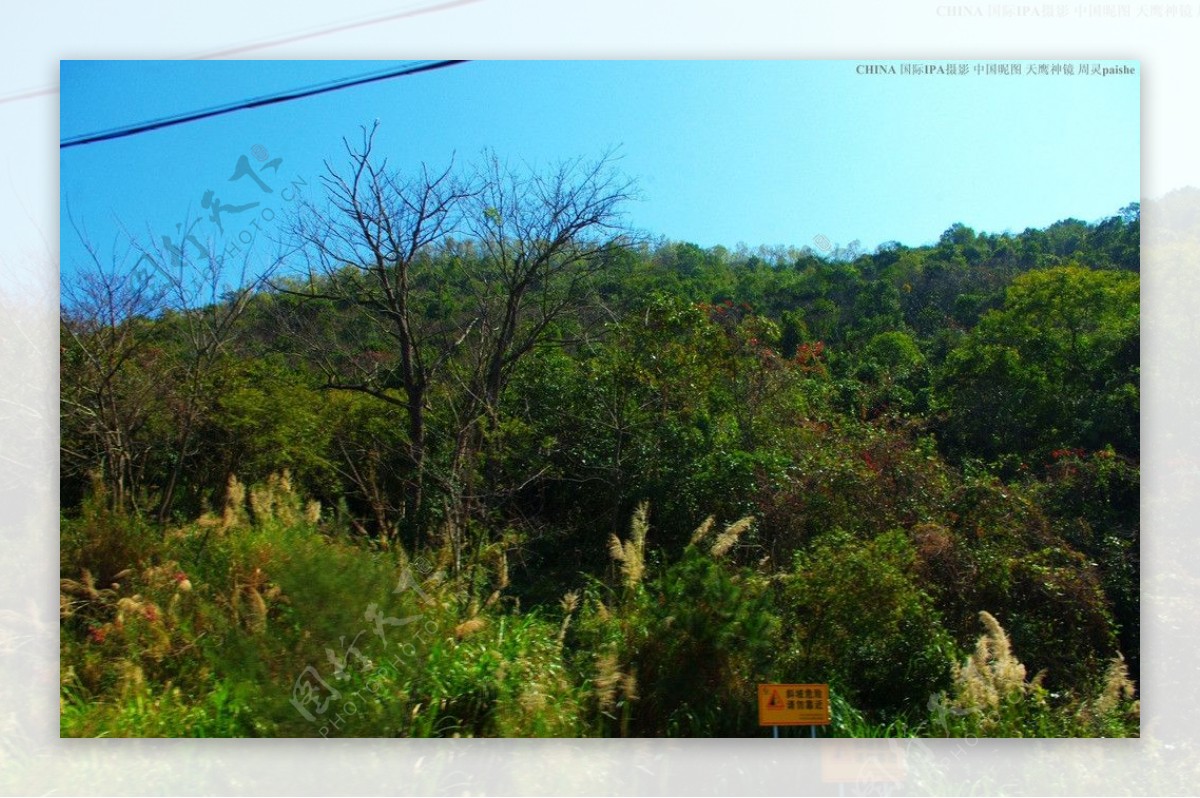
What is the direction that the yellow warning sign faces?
toward the camera

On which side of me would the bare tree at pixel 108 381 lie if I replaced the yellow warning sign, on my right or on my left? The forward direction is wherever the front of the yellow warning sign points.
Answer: on my right
